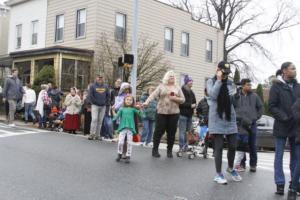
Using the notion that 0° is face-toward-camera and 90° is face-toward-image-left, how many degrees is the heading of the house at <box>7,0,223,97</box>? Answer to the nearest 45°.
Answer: approximately 45°

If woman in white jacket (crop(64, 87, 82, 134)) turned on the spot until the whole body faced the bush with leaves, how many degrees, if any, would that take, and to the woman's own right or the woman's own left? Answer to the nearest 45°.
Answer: approximately 180°

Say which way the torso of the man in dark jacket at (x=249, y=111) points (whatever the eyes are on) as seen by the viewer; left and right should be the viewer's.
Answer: facing the viewer and to the left of the viewer

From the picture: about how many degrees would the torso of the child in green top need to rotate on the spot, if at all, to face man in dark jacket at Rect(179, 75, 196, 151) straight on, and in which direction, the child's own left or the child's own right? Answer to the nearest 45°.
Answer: approximately 135° to the child's own left

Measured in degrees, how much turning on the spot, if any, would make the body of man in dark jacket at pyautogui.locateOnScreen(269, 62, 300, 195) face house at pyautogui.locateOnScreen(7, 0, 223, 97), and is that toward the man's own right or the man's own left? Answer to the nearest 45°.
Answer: approximately 180°

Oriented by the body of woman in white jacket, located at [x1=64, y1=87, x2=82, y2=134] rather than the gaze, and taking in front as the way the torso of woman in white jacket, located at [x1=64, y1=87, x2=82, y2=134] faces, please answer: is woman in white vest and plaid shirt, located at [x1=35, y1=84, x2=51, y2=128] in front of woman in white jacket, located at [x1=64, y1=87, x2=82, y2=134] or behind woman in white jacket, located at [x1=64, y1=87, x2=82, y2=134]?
behind

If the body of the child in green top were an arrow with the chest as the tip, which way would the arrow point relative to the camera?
toward the camera
